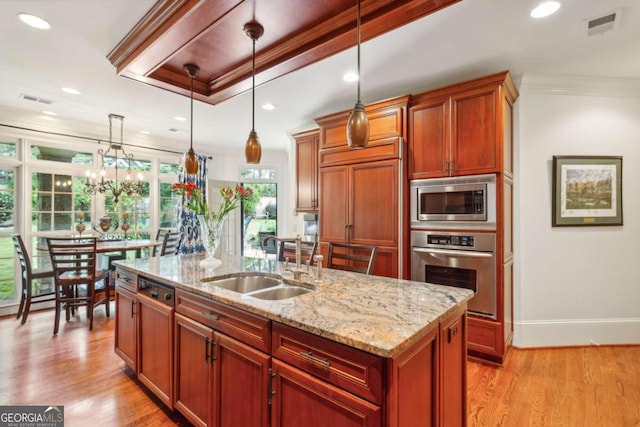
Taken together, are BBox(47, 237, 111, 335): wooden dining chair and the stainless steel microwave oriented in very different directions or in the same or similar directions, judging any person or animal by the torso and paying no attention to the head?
very different directions

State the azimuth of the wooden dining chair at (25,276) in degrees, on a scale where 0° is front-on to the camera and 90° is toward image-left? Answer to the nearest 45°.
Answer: approximately 270°

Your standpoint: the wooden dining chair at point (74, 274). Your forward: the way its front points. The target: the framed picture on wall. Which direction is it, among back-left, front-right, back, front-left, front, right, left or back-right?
right

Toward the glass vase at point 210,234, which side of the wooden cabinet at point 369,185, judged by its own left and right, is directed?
front

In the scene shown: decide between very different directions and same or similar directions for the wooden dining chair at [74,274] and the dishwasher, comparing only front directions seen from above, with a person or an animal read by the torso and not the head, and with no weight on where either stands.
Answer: very different directions

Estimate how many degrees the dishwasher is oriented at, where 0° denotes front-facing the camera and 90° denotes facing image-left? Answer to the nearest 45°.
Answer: approximately 45°

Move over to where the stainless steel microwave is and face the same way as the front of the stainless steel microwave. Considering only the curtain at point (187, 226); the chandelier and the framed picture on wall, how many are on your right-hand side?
2

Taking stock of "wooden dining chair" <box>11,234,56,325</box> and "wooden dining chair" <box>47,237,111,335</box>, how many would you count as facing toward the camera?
0

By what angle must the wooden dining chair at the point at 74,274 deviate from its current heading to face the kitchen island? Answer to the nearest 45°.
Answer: approximately 135° to its right

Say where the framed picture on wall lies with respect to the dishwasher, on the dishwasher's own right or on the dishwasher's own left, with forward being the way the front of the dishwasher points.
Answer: on the dishwasher's own left

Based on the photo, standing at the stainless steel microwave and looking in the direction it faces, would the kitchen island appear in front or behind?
in front
